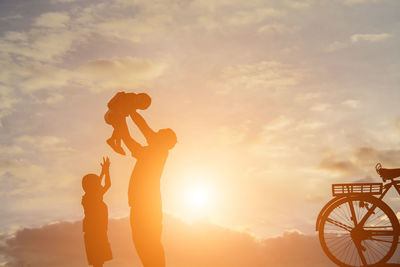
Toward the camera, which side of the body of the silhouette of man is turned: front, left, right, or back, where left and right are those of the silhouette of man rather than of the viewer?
left
